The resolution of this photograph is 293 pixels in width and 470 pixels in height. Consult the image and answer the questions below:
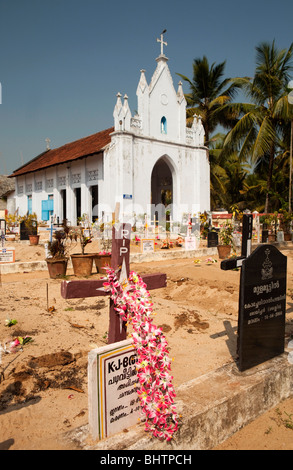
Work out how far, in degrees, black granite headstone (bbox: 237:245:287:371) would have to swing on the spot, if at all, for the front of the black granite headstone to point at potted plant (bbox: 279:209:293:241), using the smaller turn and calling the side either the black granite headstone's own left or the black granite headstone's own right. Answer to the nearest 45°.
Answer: approximately 135° to the black granite headstone's own left

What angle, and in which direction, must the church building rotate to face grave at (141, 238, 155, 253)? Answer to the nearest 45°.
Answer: approximately 45° to its right

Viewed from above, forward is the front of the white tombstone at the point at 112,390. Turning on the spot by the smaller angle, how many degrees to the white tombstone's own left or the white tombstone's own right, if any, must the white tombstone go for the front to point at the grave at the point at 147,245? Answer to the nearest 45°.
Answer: approximately 135° to the white tombstone's own left

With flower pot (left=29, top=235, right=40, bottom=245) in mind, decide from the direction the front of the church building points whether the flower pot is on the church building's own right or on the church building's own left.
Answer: on the church building's own right

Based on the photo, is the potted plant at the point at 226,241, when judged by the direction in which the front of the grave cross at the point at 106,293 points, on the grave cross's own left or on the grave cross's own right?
on the grave cross's own left

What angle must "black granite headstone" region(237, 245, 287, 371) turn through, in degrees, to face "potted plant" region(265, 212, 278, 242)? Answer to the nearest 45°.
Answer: approximately 135° to its left

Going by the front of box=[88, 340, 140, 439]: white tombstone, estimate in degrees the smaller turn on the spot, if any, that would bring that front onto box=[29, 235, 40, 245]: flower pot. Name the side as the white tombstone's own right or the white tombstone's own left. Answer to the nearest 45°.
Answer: approximately 135° to the white tombstone's own left

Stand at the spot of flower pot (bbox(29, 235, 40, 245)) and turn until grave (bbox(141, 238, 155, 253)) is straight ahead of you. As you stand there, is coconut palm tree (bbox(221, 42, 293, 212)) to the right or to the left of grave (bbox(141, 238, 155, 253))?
left

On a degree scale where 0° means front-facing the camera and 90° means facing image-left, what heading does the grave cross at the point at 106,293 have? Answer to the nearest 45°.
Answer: approximately 315°

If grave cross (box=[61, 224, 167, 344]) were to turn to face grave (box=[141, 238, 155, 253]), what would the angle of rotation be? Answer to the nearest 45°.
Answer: approximately 135° to its left

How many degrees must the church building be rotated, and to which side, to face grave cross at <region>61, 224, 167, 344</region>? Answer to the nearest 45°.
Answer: approximately 45° to its right

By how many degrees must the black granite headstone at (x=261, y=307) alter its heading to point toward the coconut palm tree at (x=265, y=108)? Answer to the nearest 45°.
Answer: approximately 135° to its left

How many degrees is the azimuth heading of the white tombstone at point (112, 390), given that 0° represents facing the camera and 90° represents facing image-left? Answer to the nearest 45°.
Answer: approximately 315°

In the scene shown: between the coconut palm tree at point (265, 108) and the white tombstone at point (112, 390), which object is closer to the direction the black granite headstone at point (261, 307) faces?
the white tombstone

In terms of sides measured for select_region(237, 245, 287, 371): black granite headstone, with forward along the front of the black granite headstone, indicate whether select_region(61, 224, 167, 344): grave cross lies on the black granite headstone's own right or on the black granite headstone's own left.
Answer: on the black granite headstone's own right
